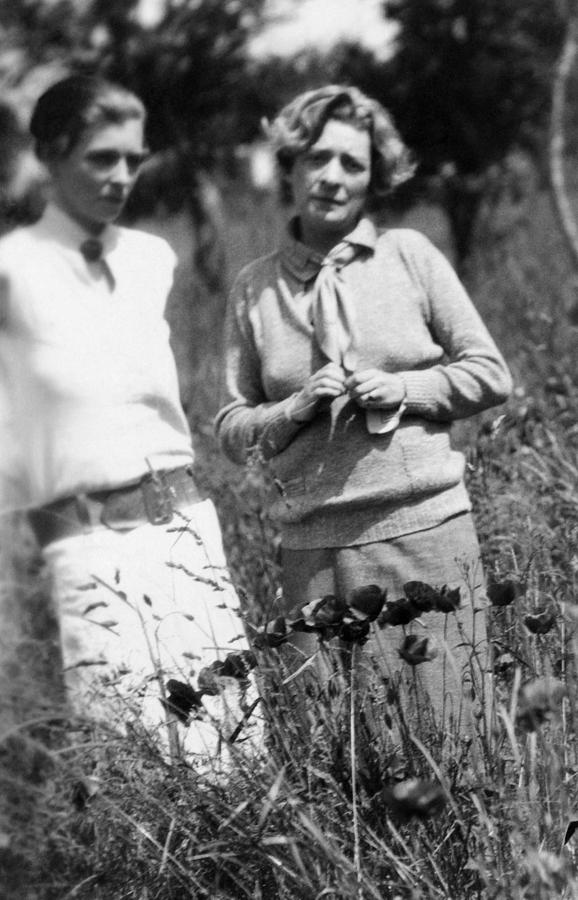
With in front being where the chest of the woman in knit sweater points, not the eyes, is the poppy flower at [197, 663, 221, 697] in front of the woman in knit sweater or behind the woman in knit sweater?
in front

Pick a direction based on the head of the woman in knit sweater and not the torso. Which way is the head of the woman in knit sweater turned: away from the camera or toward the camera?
toward the camera

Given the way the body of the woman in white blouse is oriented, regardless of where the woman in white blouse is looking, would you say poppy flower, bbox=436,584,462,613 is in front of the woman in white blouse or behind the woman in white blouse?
in front

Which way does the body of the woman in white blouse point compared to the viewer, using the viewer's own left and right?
facing the viewer and to the right of the viewer

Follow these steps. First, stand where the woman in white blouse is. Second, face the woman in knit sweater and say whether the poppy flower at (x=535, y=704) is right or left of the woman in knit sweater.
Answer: right

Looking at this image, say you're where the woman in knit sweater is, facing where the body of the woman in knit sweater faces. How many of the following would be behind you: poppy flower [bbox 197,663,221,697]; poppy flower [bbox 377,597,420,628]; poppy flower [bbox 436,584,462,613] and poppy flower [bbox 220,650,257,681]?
0

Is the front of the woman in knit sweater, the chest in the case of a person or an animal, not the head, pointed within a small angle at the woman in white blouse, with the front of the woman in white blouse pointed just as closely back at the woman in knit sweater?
no

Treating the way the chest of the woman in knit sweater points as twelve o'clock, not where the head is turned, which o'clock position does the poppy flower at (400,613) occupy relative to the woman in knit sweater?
The poppy flower is roughly at 12 o'clock from the woman in knit sweater.

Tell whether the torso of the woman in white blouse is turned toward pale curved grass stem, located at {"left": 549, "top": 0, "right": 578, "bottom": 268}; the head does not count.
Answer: no

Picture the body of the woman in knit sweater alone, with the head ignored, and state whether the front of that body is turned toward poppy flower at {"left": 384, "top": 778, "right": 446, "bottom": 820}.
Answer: yes

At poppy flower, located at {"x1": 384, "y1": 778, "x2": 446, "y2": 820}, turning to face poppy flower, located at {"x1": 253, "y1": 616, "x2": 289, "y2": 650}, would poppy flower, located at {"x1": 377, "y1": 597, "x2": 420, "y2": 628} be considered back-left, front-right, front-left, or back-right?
front-right

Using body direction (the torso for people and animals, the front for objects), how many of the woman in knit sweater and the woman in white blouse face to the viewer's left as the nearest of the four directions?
0

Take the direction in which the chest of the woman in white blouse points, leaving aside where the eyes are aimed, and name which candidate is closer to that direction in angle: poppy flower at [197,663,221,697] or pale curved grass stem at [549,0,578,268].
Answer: the poppy flower

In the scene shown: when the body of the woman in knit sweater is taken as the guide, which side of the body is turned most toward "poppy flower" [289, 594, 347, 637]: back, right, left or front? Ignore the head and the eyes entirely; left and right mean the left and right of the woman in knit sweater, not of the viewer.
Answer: front

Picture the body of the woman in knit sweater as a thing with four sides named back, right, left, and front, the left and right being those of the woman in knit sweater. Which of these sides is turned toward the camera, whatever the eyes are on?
front

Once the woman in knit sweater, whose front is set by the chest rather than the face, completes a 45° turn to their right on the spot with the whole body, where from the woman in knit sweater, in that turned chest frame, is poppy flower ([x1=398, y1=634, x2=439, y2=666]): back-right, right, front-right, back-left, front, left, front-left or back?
front-left

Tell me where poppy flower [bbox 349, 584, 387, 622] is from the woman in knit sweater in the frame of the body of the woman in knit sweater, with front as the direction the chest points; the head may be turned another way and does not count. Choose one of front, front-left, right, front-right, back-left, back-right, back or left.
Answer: front

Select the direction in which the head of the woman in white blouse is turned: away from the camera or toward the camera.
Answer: toward the camera

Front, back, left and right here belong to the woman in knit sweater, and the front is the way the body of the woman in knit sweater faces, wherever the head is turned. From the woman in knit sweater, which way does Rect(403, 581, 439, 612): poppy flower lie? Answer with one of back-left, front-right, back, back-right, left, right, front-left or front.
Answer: front
